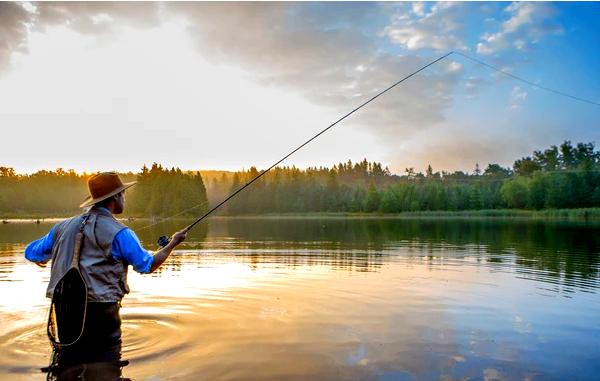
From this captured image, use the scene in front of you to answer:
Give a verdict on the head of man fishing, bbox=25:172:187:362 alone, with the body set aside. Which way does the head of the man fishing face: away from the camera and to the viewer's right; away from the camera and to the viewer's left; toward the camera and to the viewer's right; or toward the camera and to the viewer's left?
away from the camera and to the viewer's right

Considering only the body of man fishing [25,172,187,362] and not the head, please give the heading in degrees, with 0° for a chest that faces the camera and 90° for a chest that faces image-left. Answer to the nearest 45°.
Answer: approximately 225°
